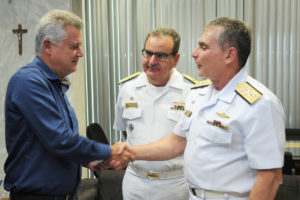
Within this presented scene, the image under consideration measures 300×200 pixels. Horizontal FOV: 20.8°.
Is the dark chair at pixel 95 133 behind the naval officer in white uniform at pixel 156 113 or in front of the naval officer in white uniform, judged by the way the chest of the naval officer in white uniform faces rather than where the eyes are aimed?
behind

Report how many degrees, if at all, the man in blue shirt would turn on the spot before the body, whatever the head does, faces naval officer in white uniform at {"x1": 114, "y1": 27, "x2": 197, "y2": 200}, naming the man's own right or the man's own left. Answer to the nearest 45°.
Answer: approximately 45° to the man's own left

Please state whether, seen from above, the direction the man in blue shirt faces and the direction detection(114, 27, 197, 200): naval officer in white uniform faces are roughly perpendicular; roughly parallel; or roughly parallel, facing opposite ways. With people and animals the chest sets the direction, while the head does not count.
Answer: roughly perpendicular

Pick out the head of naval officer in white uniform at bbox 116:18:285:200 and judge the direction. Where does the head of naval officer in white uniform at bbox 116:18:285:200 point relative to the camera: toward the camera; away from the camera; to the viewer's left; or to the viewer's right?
to the viewer's left

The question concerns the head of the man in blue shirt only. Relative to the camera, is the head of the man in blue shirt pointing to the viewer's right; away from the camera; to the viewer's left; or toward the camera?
to the viewer's right

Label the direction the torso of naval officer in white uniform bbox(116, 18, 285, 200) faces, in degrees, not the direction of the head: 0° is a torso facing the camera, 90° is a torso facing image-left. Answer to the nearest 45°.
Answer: approximately 45°

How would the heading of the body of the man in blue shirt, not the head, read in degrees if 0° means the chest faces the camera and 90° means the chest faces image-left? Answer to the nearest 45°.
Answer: approximately 270°
